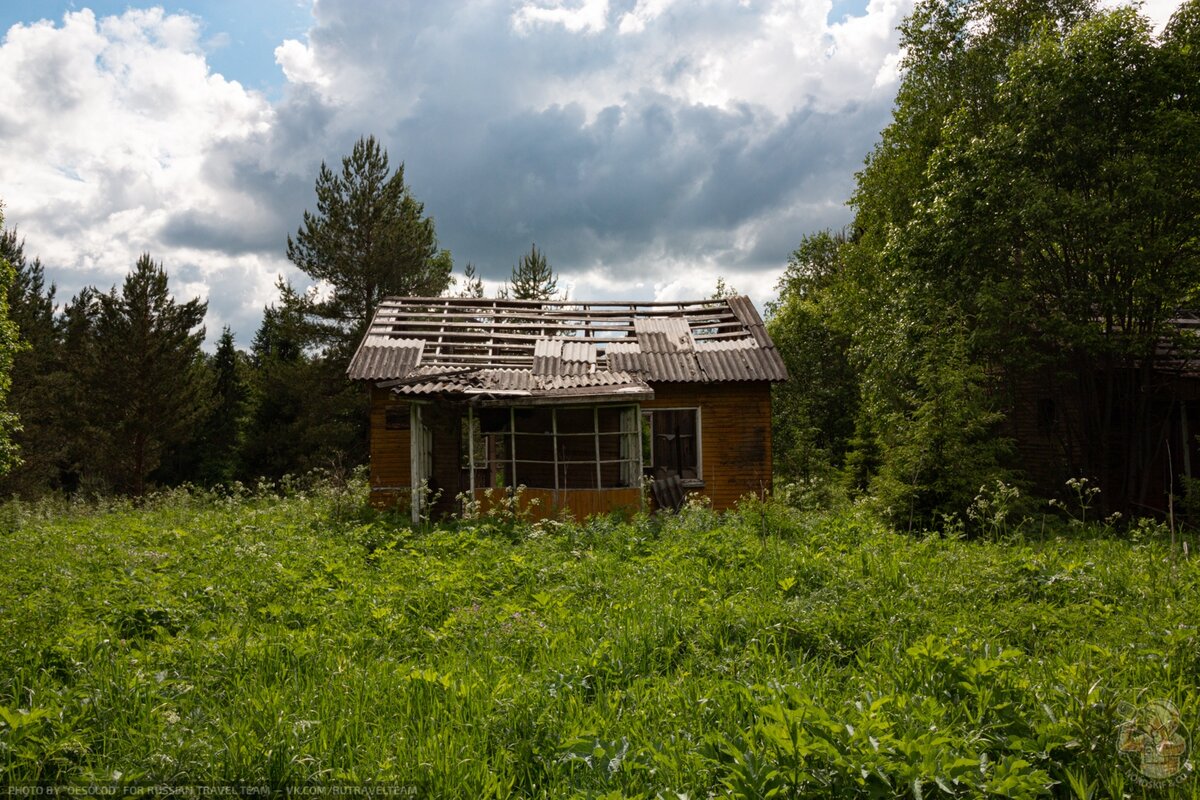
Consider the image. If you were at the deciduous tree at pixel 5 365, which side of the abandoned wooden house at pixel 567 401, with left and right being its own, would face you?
right

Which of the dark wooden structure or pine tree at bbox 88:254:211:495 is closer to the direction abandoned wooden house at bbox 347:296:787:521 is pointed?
the dark wooden structure

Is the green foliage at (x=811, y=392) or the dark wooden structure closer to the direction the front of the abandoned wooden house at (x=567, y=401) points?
the dark wooden structure

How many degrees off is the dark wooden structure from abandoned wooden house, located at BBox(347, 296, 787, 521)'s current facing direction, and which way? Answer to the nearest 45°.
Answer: approximately 90° to its left

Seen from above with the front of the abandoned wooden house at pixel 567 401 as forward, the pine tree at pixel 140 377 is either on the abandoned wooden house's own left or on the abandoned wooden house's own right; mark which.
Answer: on the abandoned wooden house's own right

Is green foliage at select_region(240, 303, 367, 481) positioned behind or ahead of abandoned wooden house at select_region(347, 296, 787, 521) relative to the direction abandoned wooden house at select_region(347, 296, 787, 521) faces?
behind

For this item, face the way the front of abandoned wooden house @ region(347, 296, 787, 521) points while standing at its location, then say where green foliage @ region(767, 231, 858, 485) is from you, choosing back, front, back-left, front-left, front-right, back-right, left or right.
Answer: back-left

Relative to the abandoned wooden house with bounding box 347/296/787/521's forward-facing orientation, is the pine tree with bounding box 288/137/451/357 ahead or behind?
behind

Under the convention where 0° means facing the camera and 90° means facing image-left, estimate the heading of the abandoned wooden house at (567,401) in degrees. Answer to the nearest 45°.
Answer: approximately 0°
